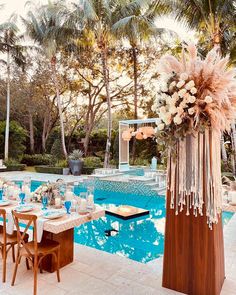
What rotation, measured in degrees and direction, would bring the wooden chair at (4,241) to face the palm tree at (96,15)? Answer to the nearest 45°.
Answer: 0° — it already faces it

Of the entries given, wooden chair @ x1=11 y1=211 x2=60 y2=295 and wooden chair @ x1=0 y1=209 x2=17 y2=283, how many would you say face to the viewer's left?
0

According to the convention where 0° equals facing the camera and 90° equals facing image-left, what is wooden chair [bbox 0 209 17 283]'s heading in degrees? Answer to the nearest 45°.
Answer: approximately 225°

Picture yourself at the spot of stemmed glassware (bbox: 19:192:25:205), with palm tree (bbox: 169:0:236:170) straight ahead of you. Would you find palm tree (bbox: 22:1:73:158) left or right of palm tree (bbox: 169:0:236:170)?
left

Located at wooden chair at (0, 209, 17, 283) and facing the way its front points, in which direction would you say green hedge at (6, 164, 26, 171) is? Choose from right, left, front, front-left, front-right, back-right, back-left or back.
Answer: front-left

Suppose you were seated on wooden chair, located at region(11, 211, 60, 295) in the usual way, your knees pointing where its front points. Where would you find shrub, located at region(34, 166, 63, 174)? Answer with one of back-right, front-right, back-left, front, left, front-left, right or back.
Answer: front-left

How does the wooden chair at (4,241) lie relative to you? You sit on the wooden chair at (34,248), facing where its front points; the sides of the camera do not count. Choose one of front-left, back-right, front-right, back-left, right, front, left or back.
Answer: left

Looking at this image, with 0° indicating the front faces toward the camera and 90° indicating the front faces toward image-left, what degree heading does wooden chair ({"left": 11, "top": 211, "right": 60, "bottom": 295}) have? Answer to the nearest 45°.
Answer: approximately 225°

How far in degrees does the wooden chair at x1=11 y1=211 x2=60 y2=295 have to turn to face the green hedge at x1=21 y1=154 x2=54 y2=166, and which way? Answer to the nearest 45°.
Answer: approximately 45° to its left

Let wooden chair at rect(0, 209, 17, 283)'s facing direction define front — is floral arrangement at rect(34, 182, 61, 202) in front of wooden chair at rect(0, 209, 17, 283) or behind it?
in front

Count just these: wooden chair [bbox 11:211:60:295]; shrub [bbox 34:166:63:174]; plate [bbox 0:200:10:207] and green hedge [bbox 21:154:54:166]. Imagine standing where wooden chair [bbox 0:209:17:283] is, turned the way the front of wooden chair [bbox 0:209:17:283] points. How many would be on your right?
1

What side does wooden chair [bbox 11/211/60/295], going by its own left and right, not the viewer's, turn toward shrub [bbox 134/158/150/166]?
front
